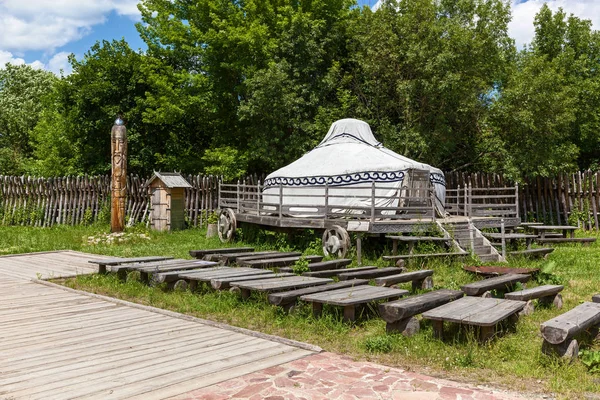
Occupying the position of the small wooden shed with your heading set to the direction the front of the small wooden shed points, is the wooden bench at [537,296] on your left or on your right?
on your left

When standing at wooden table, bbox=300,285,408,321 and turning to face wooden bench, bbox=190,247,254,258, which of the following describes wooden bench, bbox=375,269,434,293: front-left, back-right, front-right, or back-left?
front-right

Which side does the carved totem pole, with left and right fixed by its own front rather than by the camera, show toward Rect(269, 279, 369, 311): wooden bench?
front

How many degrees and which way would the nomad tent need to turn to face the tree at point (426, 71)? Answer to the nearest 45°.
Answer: approximately 90° to its left

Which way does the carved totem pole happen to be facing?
toward the camera

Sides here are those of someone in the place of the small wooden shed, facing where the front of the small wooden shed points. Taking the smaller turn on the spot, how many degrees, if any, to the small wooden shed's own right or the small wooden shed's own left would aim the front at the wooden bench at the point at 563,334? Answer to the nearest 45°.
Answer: approximately 45° to the small wooden shed's own left

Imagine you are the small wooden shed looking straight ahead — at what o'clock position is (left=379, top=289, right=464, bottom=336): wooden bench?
The wooden bench is roughly at 10 o'clock from the small wooden shed.

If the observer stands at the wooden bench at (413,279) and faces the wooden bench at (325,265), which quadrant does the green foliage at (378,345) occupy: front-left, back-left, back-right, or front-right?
back-left

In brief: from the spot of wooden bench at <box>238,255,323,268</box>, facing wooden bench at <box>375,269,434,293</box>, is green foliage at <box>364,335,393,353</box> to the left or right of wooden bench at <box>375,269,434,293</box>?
right

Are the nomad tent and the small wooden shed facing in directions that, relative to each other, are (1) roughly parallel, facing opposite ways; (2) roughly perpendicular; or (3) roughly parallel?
roughly perpendicular

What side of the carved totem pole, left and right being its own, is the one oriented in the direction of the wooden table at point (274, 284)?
front

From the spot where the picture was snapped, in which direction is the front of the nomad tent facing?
facing the viewer and to the right of the viewer

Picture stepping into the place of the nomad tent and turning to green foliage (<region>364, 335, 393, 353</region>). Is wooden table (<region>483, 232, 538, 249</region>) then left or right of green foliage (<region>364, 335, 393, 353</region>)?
left

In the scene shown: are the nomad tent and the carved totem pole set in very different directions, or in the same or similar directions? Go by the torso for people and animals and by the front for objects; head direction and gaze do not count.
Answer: same or similar directions

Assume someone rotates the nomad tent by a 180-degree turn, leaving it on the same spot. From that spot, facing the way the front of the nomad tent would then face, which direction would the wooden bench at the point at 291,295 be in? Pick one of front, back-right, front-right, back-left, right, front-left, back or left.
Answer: back-left

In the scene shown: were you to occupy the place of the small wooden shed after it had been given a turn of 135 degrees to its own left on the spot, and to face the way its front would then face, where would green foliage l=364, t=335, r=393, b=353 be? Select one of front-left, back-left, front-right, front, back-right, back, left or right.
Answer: right

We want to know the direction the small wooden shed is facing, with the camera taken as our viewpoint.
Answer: facing the viewer and to the left of the viewer

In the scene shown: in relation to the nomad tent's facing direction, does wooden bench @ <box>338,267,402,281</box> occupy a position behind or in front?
in front

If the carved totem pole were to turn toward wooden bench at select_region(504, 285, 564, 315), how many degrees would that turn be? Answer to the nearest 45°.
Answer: approximately 45° to its left

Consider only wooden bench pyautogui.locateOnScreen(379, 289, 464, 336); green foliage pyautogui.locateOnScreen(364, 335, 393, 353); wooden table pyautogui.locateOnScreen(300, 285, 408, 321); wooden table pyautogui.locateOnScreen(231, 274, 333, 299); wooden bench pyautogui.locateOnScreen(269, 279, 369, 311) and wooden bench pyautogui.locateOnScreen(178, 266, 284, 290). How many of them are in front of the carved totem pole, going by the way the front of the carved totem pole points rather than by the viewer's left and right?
6
